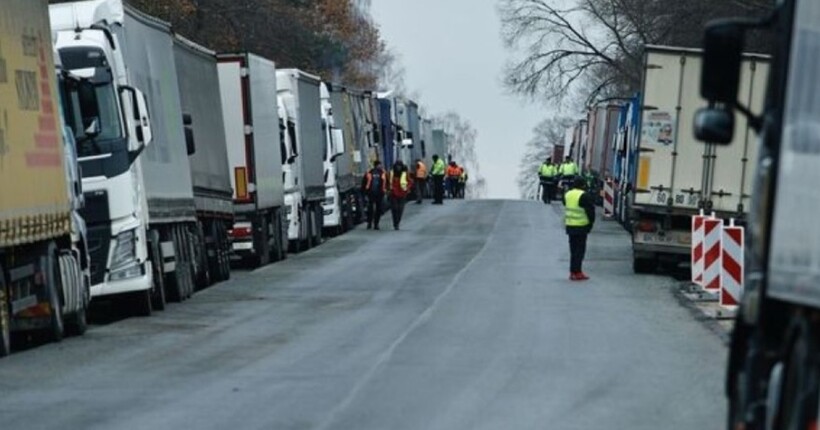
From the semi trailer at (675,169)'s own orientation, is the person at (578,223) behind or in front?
behind

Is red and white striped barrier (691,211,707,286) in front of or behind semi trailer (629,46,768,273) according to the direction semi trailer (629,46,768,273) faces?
behind

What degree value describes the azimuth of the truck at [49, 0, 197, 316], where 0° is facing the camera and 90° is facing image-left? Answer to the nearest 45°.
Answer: approximately 45°

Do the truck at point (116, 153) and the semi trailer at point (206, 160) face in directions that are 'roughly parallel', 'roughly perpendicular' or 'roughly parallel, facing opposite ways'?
roughly parallel

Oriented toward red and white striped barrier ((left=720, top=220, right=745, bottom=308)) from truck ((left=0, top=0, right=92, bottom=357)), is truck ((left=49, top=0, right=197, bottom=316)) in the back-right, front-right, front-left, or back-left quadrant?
front-left

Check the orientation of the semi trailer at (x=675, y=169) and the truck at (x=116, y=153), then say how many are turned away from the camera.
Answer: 1

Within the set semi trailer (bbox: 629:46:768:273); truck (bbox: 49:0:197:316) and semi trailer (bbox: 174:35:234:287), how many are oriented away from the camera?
1

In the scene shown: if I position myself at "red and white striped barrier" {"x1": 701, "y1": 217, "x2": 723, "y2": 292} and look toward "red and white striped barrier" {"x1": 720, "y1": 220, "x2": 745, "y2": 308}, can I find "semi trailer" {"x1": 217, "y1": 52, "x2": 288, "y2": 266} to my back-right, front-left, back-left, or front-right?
back-right

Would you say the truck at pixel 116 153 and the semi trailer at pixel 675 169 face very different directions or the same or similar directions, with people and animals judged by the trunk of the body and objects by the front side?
very different directions

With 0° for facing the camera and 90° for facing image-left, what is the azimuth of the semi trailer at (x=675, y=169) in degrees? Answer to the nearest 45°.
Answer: approximately 180°
